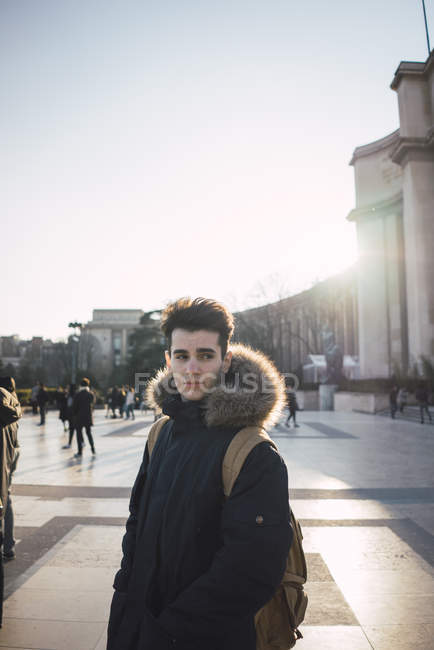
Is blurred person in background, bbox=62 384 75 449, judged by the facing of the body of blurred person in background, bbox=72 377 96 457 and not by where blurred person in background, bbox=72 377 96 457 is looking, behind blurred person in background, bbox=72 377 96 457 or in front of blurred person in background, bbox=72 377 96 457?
in front

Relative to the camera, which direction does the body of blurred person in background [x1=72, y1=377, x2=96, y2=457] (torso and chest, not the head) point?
away from the camera

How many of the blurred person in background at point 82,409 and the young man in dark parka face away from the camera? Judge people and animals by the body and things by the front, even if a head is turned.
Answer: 1

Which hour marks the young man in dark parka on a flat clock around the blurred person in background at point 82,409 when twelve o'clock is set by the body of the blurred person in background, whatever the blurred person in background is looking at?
The young man in dark parka is roughly at 6 o'clock from the blurred person in background.

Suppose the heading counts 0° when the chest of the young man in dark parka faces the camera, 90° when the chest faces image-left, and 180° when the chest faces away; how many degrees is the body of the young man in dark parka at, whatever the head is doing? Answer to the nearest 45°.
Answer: approximately 45°

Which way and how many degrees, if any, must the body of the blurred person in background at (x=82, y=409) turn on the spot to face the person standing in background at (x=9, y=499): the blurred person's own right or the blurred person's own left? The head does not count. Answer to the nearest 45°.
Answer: approximately 180°
